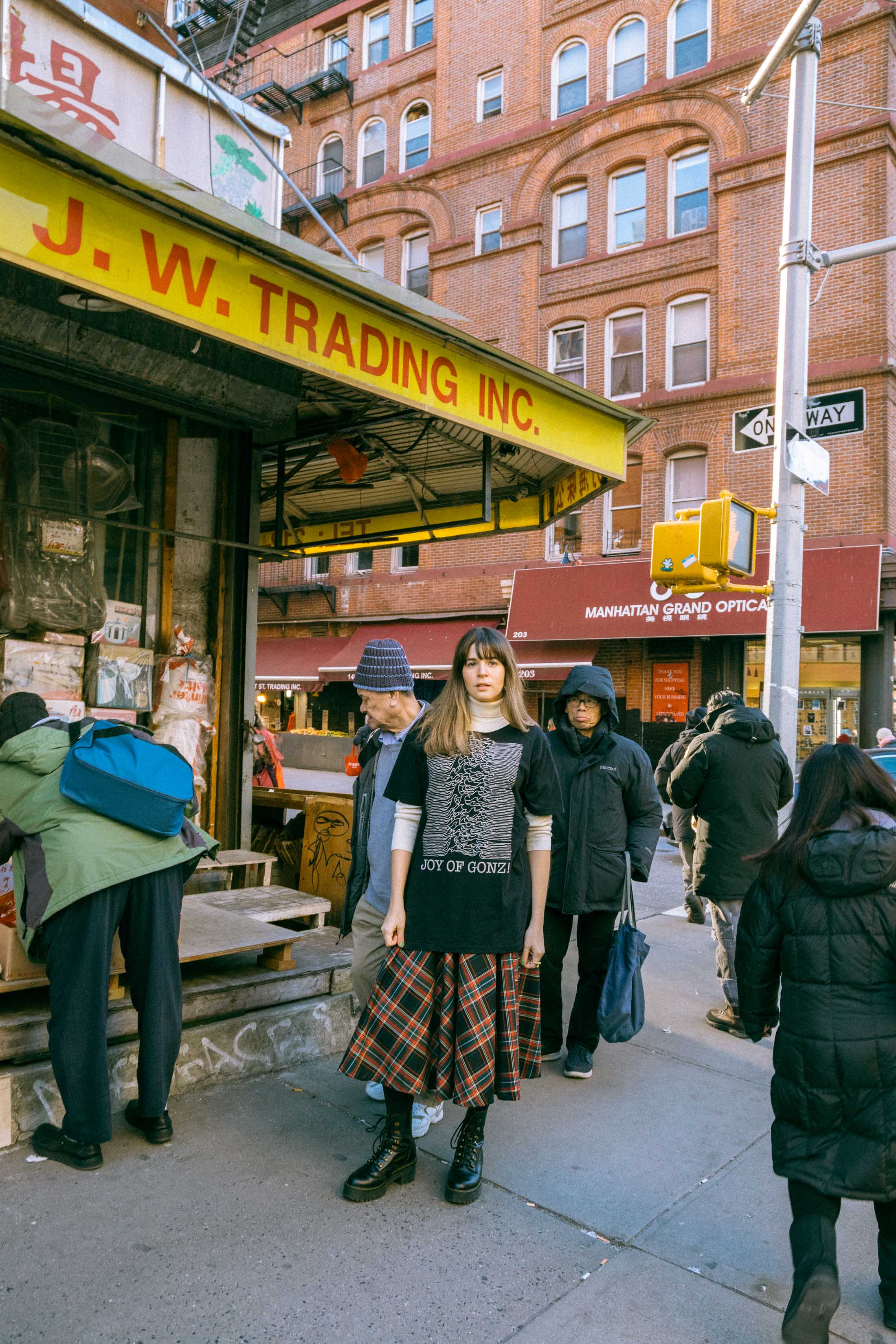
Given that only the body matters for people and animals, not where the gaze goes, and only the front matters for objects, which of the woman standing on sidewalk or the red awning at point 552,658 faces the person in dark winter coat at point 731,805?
the red awning

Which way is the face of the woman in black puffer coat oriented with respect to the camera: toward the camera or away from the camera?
away from the camera

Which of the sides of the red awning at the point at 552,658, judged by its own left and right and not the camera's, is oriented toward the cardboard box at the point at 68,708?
front

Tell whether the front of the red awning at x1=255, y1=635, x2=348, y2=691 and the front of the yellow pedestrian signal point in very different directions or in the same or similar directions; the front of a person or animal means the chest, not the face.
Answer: same or similar directions

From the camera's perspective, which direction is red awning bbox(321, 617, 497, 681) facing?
toward the camera

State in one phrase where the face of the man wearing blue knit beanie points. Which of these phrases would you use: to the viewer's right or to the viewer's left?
to the viewer's left

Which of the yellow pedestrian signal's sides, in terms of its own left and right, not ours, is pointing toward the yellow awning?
right

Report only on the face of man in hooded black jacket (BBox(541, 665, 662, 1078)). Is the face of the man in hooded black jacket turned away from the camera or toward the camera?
toward the camera

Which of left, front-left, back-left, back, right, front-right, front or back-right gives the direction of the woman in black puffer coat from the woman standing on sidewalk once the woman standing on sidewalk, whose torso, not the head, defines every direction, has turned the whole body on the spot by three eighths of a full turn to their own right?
back

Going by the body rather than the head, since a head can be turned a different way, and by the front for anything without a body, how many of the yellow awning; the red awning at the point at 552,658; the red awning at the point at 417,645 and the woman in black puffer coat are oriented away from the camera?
1

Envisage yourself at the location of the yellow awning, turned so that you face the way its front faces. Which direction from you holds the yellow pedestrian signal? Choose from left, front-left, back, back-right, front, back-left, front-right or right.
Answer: left

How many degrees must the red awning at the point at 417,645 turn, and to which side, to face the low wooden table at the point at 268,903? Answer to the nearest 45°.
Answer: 0° — it already faces it

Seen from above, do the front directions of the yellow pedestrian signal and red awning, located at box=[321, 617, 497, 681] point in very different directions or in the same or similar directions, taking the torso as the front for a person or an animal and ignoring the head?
same or similar directions

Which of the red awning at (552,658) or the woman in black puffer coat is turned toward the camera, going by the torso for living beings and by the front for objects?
the red awning

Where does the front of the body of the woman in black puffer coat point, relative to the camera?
away from the camera

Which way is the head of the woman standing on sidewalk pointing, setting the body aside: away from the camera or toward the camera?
toward the camera

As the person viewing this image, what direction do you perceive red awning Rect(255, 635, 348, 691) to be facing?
facing the viewer

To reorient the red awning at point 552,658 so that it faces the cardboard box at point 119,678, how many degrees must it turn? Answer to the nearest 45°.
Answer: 0° — it already faces it

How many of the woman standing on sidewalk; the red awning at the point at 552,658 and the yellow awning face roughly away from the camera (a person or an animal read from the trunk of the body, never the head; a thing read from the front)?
0
